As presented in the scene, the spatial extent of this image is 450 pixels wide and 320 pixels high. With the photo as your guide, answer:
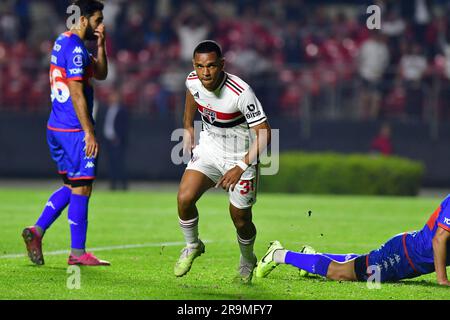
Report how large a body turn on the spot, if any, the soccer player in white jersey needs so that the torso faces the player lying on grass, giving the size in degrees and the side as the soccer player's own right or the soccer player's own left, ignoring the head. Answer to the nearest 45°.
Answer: approximately 135° to the soccer player's own left

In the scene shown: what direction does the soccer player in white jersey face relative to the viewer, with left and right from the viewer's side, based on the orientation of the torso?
facing the viewer and to the left of the viewer
